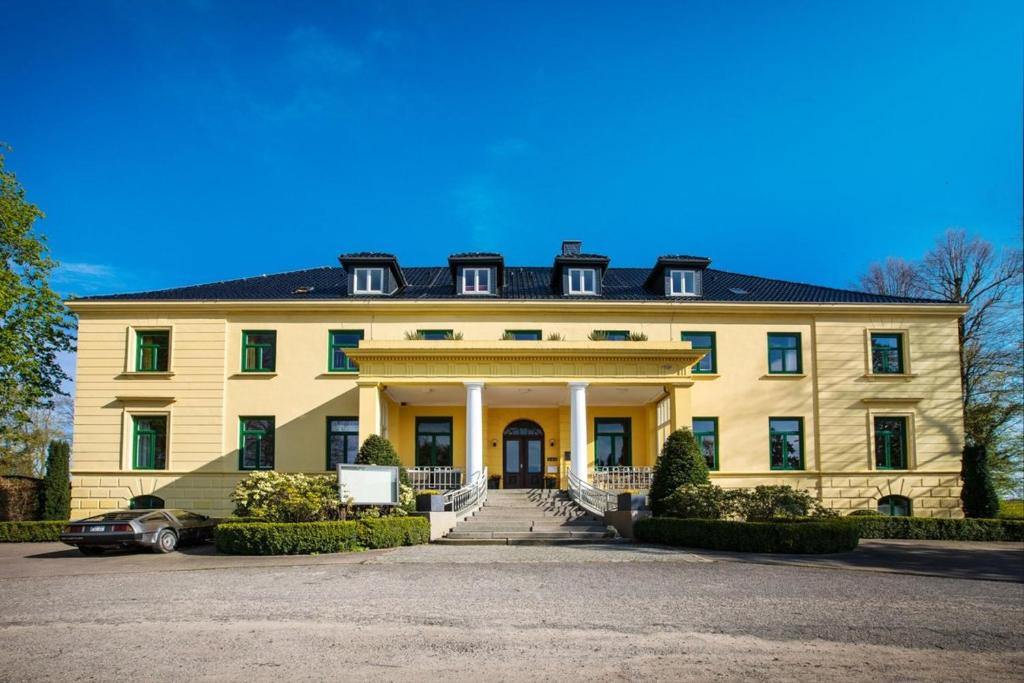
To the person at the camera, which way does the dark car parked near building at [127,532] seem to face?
facing away from the viewer and to the right of the viewer

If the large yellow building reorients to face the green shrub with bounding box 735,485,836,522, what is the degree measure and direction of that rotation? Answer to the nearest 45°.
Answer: approximately 45° to its left

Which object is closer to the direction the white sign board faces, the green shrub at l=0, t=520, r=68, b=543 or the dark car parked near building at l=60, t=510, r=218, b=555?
the dark car parked near building

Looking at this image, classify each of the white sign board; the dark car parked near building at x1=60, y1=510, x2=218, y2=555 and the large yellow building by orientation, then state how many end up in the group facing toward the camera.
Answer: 2

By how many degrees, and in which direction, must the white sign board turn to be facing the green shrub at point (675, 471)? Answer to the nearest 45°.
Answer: approximately 90° to its left

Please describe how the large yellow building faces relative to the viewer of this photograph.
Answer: facing the viewer

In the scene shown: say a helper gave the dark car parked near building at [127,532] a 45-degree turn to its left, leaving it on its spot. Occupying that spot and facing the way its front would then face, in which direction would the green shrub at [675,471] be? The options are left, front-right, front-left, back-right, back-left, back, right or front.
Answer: right

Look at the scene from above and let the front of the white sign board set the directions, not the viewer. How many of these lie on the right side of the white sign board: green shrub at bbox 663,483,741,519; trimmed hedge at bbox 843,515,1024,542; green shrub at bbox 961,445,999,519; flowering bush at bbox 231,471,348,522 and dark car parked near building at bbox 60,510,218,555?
2

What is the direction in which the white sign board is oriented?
toward the camera

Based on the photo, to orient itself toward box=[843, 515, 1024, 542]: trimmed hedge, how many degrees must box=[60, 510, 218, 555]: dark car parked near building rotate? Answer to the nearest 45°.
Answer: approximately 45° to its right

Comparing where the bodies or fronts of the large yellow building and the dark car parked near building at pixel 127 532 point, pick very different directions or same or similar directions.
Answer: very different directions
